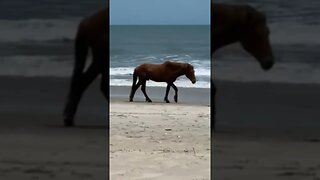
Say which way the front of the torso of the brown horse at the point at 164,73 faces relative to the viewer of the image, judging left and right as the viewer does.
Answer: facing to the right of the viewer
